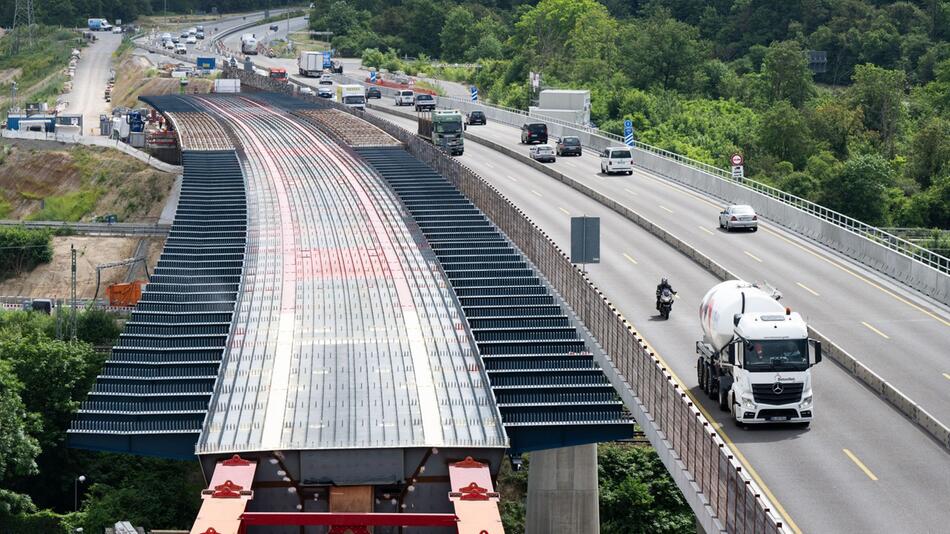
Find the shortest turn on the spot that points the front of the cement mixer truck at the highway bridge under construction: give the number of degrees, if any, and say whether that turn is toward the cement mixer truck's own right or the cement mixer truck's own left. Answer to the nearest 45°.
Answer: approximately 90° to the cement mixer truck's own right

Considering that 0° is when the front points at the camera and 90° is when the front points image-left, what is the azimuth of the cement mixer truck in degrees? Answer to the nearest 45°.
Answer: approximately 0°
